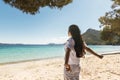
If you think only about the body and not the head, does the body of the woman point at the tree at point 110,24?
no
